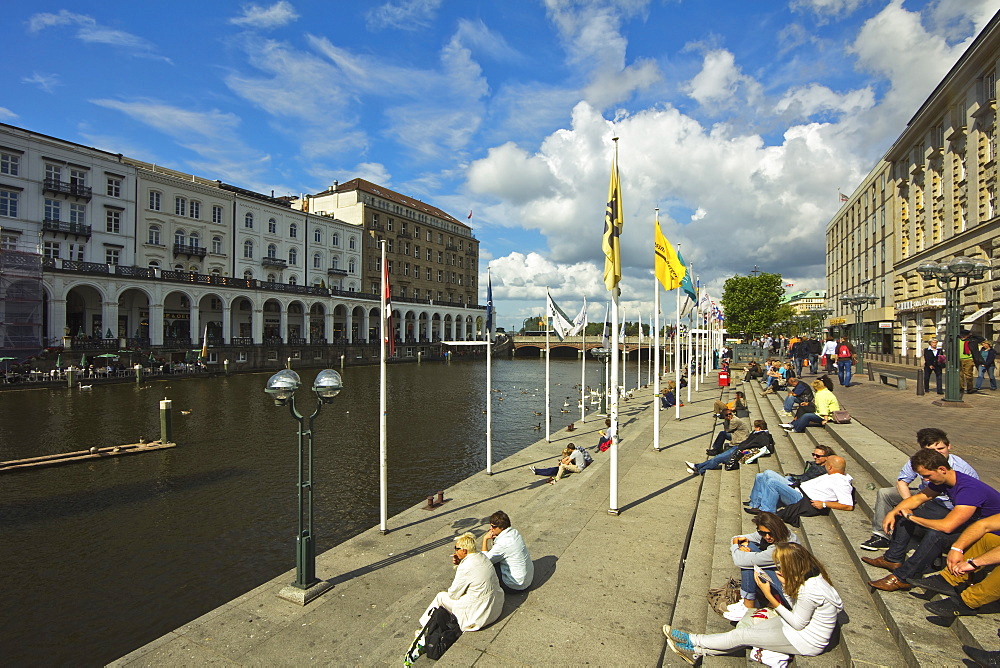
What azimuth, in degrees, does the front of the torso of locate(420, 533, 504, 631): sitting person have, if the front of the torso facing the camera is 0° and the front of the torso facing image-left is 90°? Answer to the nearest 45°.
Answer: approximately 90°

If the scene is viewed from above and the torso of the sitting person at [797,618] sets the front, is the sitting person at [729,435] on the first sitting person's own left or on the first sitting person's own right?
on the first sitting person's own right

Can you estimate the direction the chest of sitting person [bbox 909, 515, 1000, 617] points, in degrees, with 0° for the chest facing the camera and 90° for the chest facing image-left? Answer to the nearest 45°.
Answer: approximately 90°

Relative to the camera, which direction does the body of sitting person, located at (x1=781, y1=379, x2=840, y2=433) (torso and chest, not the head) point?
to the viewer's left

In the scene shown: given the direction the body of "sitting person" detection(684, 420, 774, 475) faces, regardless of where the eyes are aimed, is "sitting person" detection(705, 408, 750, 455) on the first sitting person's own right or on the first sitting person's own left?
on the first sitting person's own right

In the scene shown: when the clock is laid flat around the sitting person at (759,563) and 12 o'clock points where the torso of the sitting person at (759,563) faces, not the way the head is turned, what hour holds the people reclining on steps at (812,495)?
the people reclining on steps at (812,495) is roughly at 5 o'clock from the sitting person at (759,563).

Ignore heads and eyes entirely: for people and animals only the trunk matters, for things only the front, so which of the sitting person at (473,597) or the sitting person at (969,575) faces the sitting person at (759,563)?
the sitting person at (969,575)

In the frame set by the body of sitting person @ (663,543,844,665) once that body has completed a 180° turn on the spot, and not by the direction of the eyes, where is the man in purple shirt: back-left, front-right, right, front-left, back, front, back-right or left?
front-left

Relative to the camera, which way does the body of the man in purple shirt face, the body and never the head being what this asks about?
to the viewer's left

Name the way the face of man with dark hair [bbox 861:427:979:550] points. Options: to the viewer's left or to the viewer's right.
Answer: to the viewer's left

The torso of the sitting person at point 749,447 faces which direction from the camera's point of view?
to the viewer's left

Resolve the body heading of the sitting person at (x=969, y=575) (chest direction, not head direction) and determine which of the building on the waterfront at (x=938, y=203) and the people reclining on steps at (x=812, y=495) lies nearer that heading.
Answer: the people reclining on steps

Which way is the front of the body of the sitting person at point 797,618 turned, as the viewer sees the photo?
to the viewer's left
